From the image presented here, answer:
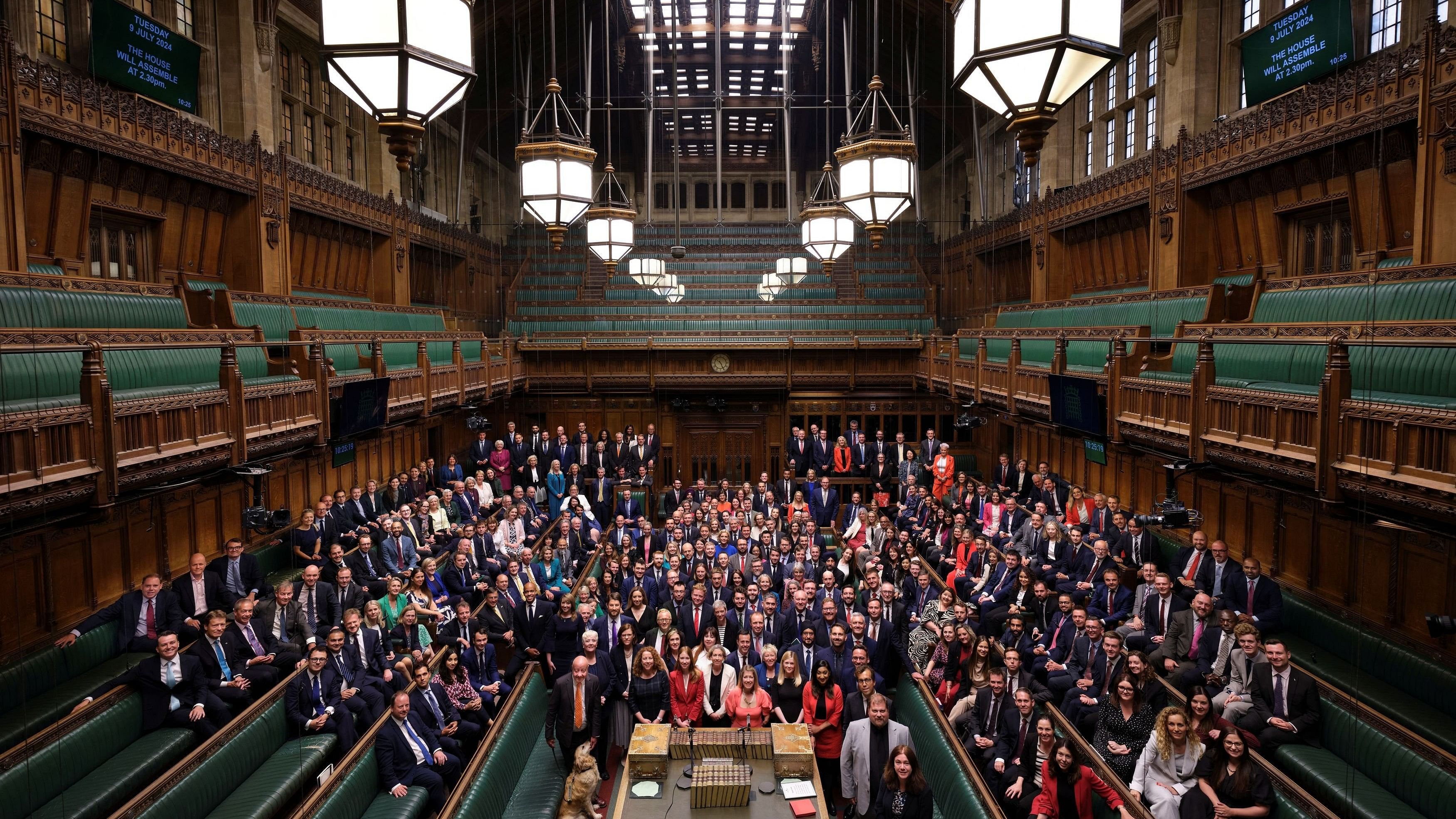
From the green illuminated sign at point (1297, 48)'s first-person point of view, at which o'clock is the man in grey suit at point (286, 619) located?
The man in grey suit is roughly at 12 o'clock from the green illuminated sign.

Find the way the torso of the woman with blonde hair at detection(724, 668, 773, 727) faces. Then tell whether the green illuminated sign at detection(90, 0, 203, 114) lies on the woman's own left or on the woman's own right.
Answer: on the woman's own right

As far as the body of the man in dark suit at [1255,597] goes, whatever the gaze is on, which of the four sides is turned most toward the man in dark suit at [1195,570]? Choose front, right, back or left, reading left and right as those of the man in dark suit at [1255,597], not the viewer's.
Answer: right

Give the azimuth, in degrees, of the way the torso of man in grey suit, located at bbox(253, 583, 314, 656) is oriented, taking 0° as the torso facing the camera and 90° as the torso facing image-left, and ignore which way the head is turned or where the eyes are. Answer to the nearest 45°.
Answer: approximately 315°

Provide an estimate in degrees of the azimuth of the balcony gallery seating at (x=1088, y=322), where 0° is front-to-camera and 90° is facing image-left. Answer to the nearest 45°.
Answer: approximately 45°

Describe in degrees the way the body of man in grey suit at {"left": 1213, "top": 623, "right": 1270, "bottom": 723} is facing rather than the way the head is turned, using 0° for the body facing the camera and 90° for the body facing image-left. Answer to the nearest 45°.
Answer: approximately 45°
